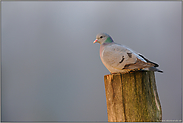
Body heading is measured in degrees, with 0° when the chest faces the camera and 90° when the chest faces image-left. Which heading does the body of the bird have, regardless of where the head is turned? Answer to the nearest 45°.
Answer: approximately 90°
